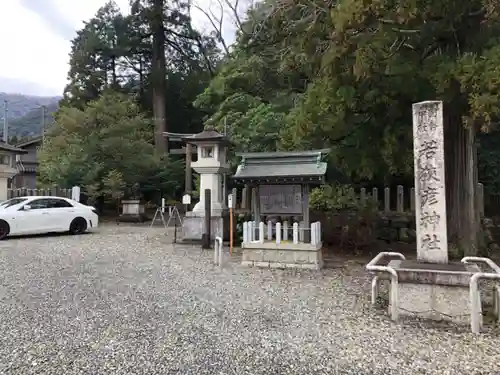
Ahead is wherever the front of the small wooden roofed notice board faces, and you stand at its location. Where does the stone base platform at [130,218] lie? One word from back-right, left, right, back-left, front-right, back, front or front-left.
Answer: back-right

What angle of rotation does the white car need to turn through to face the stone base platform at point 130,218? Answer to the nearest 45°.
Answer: approximately 135° to its right

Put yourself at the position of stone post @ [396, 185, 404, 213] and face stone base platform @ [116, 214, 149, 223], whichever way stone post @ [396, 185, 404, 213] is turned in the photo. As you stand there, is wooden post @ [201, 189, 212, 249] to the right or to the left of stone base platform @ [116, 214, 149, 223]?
left

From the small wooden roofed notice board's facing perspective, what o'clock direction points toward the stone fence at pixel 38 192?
The stone fence is roughly at 4 o'clock from the small wooden roofed notice board.

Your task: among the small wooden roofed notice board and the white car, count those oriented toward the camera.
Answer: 1

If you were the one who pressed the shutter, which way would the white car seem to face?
facing to the left of the viewer

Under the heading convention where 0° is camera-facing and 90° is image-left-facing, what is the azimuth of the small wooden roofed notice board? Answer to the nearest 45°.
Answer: approximately 0°

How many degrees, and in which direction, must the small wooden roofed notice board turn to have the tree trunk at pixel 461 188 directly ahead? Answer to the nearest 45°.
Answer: approximately 90° to its left

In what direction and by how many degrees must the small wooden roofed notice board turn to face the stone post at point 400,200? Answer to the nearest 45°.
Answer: approximately 135° to its left

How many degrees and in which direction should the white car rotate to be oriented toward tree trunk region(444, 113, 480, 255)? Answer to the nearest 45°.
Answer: approximately 135° to its left

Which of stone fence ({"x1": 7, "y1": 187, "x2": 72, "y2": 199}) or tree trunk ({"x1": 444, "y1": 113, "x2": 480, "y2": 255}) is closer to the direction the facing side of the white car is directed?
the stone fence
